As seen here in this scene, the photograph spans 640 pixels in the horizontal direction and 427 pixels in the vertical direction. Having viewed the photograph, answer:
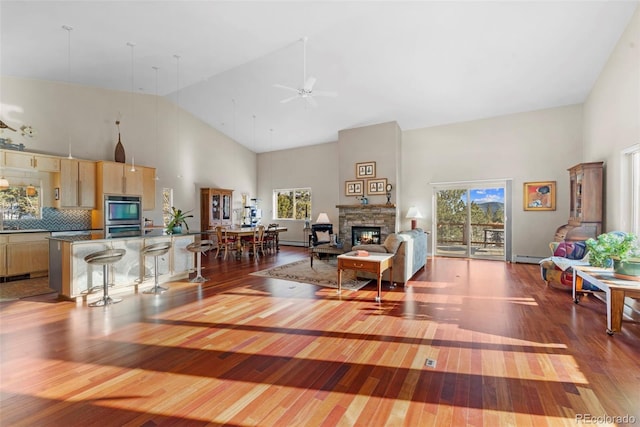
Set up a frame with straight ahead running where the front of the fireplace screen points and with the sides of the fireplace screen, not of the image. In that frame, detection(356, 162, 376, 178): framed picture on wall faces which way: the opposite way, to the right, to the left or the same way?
the same way

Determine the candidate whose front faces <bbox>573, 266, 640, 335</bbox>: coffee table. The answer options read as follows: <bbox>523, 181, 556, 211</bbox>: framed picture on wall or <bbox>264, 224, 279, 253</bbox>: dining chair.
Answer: the framed picture on wall

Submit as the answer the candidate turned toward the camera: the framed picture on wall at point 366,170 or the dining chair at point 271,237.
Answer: the framed picture on wall

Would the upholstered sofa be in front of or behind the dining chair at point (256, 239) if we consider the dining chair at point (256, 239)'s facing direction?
behind

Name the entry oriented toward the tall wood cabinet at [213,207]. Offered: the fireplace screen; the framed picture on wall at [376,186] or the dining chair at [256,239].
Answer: the dining chair

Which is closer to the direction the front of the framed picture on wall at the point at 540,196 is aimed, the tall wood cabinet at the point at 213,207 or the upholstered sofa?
the upholstered sofa

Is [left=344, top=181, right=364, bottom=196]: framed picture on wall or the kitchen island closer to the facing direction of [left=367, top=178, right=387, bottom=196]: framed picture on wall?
the kitchen island

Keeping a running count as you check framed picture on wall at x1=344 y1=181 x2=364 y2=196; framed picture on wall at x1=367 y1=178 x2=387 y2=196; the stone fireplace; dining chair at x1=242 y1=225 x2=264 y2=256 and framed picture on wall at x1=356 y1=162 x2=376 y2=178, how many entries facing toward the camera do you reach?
4

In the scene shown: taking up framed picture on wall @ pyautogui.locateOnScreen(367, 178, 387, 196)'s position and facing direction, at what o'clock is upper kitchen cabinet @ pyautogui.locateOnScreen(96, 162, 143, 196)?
The upper kitchen cabinet is roughly at 2 o'clock from the framed picture on wall.

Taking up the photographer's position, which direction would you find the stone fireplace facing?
facing the viewer

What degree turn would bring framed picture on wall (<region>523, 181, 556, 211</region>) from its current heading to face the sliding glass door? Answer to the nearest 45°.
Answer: approximately 90° to its right

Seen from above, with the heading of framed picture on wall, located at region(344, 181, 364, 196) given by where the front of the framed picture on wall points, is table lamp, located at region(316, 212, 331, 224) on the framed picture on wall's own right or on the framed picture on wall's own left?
on the framed picture on wall's own right

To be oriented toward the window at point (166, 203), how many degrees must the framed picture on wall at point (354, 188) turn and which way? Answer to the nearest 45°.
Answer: approximately 90° to its right

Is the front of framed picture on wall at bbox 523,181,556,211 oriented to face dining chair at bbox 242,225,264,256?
no

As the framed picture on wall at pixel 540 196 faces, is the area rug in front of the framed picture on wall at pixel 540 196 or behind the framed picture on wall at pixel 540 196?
in front

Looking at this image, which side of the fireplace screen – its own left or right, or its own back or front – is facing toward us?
front

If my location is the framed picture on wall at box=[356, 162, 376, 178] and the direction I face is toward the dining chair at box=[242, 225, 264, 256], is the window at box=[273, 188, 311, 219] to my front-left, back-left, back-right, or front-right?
front-right

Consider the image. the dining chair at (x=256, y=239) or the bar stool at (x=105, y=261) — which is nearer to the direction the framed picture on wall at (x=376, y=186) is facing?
the bar stool

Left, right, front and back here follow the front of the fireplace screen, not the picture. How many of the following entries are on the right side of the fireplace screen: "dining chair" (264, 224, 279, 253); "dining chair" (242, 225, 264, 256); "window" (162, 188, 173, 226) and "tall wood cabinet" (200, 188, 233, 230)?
4

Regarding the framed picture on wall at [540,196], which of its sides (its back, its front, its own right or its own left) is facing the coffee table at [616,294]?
front

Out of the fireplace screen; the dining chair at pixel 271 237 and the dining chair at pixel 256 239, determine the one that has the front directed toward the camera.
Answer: the fireplace screen

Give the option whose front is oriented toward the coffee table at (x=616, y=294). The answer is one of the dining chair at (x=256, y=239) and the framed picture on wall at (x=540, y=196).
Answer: the framed picture on wall
